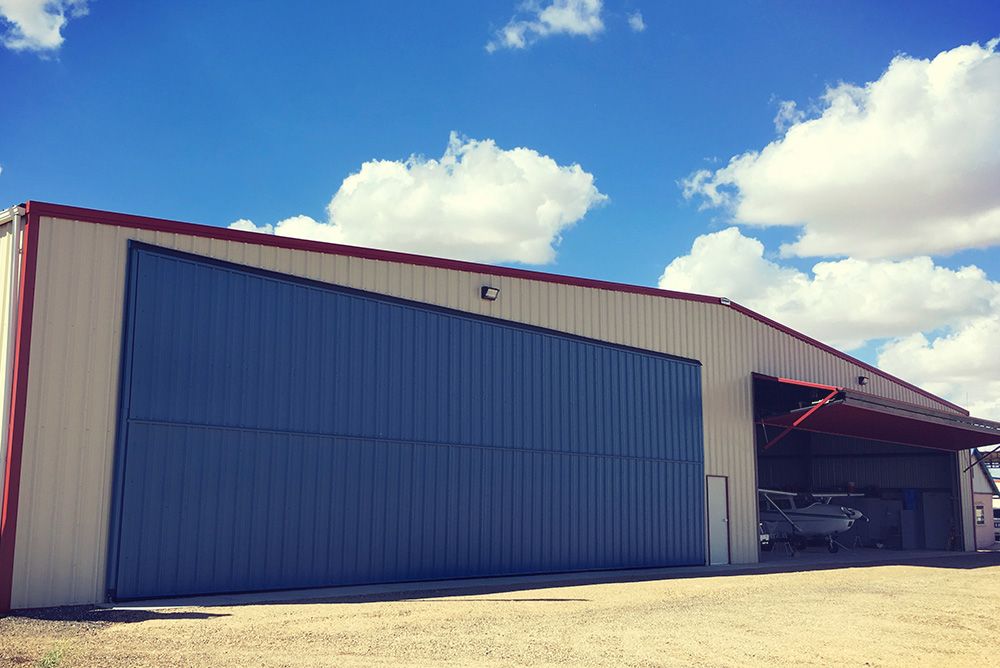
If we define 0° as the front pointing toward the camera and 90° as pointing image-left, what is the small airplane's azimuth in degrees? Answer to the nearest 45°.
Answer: approximately 315°

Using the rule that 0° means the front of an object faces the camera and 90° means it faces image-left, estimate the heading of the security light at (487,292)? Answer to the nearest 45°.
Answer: approximately 315°

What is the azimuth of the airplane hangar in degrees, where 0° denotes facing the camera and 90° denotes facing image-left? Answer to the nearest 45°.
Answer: approximately 315°

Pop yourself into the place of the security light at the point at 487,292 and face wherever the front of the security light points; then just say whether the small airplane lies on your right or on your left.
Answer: on your left
